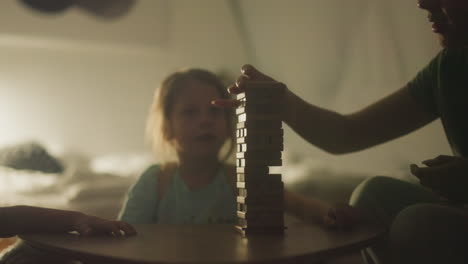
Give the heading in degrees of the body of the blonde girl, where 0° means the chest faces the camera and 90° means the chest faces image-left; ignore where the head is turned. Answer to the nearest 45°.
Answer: approximately 0°

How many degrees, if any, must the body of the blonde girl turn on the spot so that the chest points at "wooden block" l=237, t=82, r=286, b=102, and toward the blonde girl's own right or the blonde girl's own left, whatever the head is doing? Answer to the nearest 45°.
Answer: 0° — they already face it

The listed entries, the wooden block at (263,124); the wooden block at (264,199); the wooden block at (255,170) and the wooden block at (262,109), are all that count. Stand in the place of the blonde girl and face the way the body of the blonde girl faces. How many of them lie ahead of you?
4

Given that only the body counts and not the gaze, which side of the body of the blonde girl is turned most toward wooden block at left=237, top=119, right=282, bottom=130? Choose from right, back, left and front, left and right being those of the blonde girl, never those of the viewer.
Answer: front

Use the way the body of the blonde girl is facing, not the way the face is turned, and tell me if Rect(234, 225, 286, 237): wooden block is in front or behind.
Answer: in front

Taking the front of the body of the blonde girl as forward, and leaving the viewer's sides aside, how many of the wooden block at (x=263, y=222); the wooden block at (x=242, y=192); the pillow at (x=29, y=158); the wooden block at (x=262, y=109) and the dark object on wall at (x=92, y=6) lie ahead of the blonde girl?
3

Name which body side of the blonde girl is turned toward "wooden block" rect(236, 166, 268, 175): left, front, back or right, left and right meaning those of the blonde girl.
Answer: front

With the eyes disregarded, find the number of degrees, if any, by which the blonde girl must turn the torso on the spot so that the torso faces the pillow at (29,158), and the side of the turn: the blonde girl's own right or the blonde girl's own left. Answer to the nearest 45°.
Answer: approximately 135° to the blonde girl's own right

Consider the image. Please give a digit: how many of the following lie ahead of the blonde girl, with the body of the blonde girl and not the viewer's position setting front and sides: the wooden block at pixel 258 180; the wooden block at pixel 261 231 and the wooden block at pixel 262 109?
3

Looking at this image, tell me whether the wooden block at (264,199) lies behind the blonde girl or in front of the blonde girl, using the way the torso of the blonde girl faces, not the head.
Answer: in front

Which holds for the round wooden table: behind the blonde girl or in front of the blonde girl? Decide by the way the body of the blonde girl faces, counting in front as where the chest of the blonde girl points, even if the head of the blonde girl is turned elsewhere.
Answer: in front

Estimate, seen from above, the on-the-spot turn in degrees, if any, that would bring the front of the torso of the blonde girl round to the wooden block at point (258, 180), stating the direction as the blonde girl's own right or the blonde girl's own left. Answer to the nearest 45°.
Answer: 0° — they already face it

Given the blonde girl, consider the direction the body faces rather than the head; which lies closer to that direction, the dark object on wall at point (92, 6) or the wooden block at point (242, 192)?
the wooden block

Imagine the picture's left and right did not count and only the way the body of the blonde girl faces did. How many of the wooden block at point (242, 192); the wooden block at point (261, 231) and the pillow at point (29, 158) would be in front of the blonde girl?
2

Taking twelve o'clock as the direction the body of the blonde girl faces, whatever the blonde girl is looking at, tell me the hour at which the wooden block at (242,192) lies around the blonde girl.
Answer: The wooden block is roughly at 12 o'clock from the blonde girl.

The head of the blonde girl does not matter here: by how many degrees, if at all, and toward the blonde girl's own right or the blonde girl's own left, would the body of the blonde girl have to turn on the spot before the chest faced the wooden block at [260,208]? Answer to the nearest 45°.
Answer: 0° — they already face it
